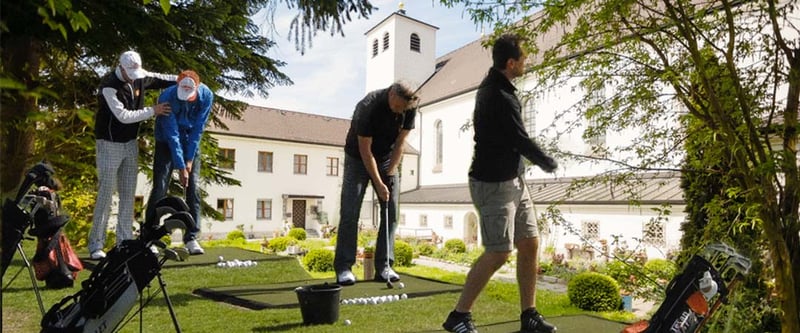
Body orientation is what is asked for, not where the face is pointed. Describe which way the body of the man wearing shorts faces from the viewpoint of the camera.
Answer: to the viewer's right

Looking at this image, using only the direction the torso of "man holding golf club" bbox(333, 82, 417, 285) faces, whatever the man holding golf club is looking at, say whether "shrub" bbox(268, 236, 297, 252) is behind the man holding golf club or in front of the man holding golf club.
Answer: behind

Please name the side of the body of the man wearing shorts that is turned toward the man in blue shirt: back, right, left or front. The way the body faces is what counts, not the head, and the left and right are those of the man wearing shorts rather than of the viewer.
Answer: back

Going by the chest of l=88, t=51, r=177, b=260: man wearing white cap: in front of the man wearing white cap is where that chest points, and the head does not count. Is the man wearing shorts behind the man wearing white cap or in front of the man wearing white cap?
in front

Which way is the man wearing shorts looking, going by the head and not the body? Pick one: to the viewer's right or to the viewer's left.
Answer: to the viewer's right

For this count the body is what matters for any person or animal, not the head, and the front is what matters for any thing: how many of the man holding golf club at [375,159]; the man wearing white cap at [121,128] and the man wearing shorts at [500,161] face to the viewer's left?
0

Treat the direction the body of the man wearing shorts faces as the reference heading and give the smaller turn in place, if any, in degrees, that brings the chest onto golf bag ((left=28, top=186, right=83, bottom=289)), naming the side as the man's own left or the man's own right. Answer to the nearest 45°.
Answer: approximately 180°

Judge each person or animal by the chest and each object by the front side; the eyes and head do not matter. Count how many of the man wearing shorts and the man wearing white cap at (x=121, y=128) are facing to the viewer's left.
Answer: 0
